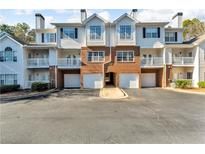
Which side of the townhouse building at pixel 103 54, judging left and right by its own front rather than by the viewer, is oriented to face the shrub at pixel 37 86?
right

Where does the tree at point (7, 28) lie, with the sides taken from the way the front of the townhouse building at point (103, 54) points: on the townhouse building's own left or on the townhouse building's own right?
on the townhouse building's own right

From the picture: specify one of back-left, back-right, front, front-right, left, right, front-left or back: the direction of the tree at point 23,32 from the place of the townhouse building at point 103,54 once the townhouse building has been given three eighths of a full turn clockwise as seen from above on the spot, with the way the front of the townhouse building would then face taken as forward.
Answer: front

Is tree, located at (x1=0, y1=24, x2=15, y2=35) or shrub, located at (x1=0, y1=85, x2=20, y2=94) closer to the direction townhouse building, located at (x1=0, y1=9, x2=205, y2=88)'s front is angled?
the shrub

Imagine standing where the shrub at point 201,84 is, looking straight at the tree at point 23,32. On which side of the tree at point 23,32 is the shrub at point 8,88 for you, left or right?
left

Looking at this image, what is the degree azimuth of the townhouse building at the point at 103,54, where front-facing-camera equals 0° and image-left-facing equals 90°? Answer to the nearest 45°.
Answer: approximately 0°

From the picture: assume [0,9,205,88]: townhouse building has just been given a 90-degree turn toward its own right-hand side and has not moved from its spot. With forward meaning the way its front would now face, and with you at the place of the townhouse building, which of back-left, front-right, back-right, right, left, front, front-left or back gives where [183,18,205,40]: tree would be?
back-right

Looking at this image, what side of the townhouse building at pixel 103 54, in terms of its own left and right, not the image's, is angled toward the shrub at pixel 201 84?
left
